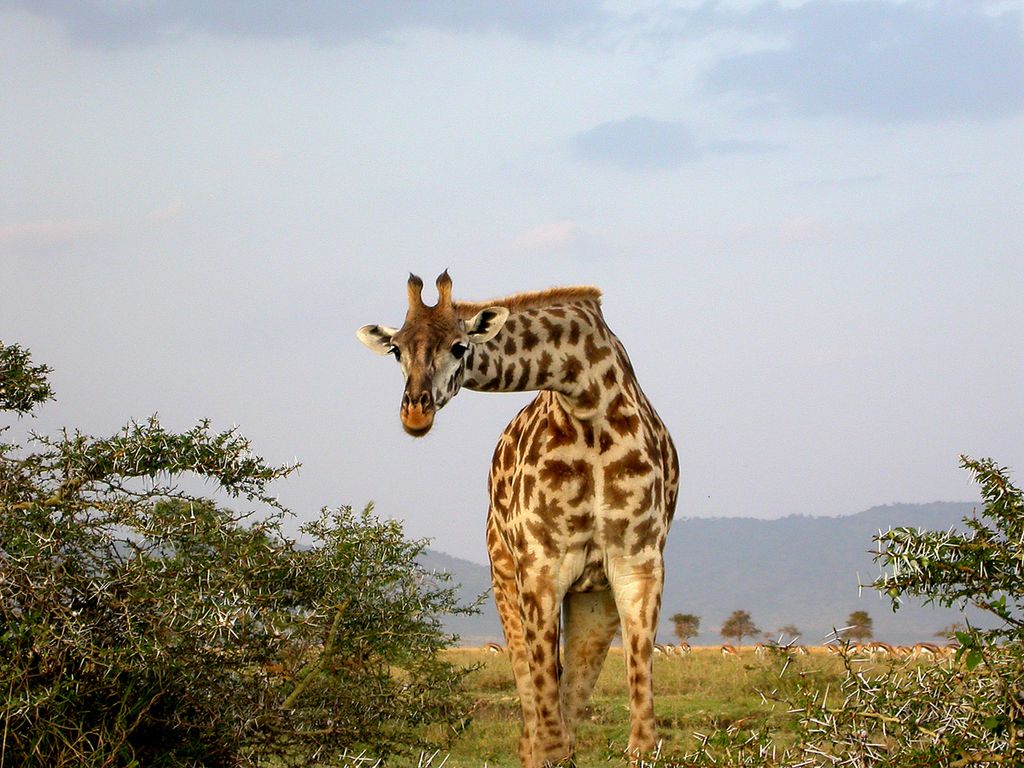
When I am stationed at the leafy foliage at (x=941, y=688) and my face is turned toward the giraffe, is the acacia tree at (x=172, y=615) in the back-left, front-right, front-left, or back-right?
front-left

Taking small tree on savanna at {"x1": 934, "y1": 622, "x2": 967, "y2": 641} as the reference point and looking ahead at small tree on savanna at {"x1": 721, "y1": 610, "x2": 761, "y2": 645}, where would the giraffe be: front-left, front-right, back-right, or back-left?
front-left
